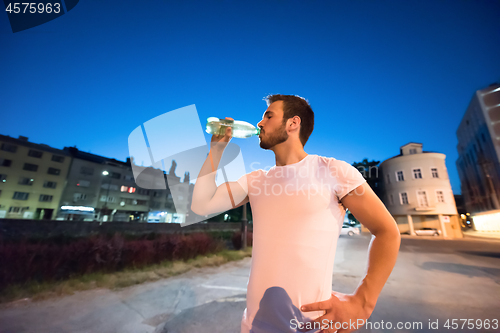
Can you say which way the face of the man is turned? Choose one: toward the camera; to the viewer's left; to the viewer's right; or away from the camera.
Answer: to the viewer's left

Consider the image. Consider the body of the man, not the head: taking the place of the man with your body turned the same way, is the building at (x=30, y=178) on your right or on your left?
on your right

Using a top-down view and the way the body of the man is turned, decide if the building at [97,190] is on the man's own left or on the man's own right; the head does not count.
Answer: on the man's own right

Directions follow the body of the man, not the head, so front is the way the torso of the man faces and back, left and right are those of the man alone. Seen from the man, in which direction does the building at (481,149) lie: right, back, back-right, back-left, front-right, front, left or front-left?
back

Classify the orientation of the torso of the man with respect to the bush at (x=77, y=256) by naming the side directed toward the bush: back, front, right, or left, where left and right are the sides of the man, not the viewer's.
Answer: right

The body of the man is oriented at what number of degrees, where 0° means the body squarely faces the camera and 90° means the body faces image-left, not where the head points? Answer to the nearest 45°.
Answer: approximately 45°

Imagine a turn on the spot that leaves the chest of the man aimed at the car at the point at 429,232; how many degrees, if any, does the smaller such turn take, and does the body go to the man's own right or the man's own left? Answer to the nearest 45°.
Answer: approximately 180°
